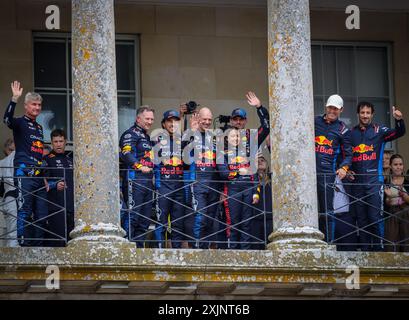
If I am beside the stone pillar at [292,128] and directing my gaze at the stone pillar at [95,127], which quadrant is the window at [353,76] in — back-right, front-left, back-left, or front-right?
back-right

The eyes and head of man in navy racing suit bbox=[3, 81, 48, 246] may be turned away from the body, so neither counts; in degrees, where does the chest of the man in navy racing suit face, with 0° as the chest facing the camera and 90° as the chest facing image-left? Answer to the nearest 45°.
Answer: approximately 315°

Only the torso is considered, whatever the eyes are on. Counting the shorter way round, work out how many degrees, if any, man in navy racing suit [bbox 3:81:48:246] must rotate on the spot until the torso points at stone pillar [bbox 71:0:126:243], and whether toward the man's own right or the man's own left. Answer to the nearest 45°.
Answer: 0° — they already face it

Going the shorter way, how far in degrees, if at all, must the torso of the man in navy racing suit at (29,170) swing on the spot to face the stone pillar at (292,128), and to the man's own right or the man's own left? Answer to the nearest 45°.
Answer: approximately 45° to the man's own left

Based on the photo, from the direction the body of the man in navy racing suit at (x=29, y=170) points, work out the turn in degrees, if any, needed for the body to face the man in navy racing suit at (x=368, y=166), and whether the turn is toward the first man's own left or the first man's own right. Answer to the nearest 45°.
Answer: approximately 45° to the first man's own left
